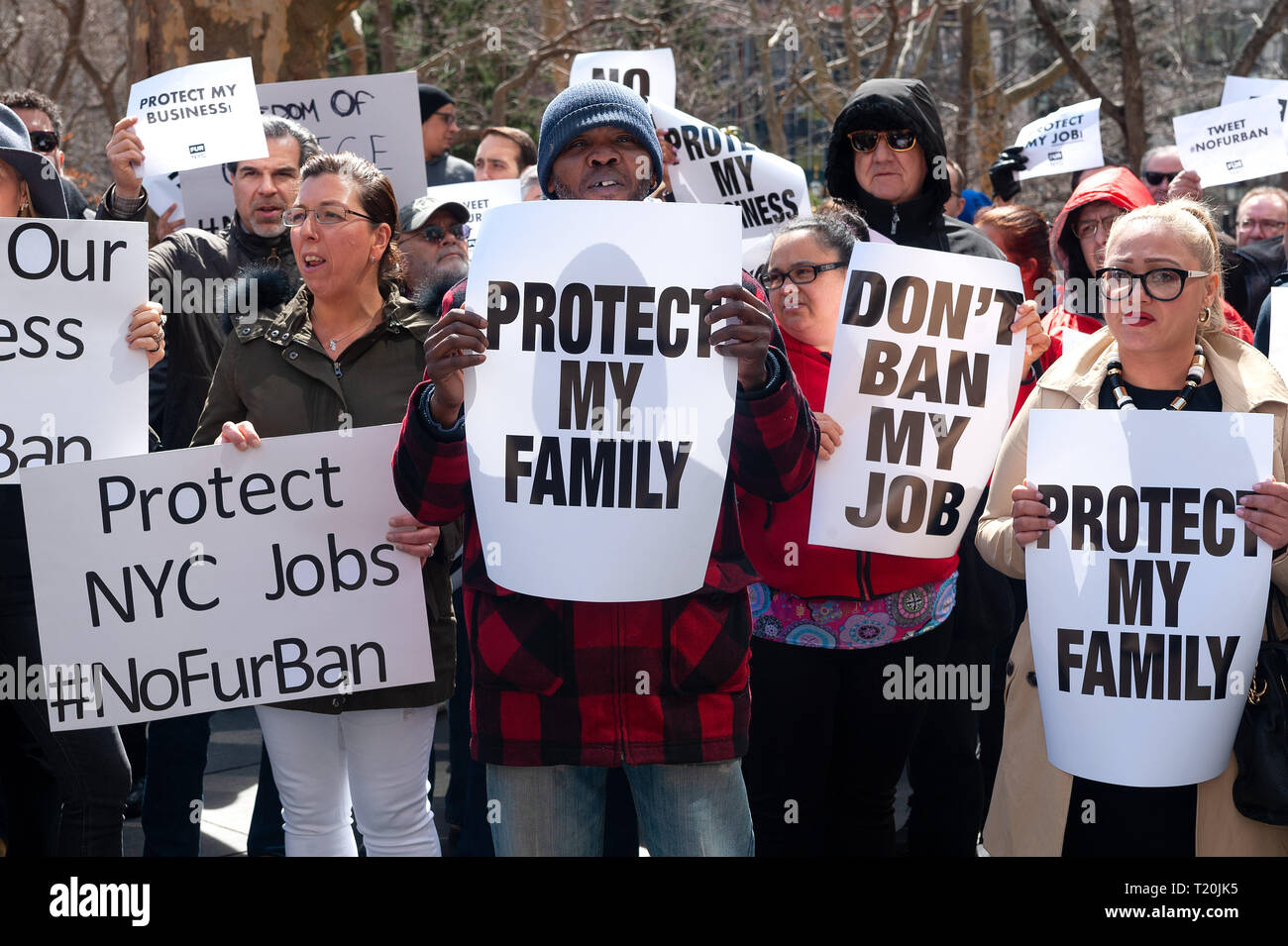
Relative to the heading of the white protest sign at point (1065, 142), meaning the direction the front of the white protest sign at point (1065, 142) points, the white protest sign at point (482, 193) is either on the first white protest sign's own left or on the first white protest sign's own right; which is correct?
on the first white protest sign's own right

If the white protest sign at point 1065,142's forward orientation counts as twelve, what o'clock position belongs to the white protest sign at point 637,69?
the white protest sign at point 637,69 is roughly at 2 o'clock from the white protest sign at point 1065,142.

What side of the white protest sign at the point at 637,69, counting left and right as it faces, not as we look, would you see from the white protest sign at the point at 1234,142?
left

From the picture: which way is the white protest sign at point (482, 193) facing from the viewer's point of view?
toward the camera

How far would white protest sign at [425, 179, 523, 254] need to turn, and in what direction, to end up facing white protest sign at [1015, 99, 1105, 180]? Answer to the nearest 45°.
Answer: approximately 90° to its left

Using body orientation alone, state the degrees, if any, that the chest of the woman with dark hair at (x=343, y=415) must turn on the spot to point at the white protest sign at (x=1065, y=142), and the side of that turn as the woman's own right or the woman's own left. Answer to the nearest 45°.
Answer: approximately 135° to the woman's own left

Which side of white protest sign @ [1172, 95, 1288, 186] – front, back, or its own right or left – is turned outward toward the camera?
front

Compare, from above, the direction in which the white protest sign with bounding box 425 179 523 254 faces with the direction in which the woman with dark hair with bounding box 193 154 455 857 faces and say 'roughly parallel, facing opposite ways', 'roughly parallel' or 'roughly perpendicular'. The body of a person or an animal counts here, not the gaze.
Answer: roughly parallel

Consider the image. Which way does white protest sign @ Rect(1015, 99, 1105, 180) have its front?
toward the camera

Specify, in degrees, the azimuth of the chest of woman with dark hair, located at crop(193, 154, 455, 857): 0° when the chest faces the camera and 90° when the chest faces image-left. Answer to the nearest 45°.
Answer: approximately 0°

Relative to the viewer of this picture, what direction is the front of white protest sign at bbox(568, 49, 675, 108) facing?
facing the viewer

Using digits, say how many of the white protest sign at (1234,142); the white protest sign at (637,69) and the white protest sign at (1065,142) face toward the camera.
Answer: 3

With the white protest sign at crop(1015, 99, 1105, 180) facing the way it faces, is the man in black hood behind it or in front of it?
in front

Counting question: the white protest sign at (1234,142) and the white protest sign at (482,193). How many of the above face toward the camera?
2
